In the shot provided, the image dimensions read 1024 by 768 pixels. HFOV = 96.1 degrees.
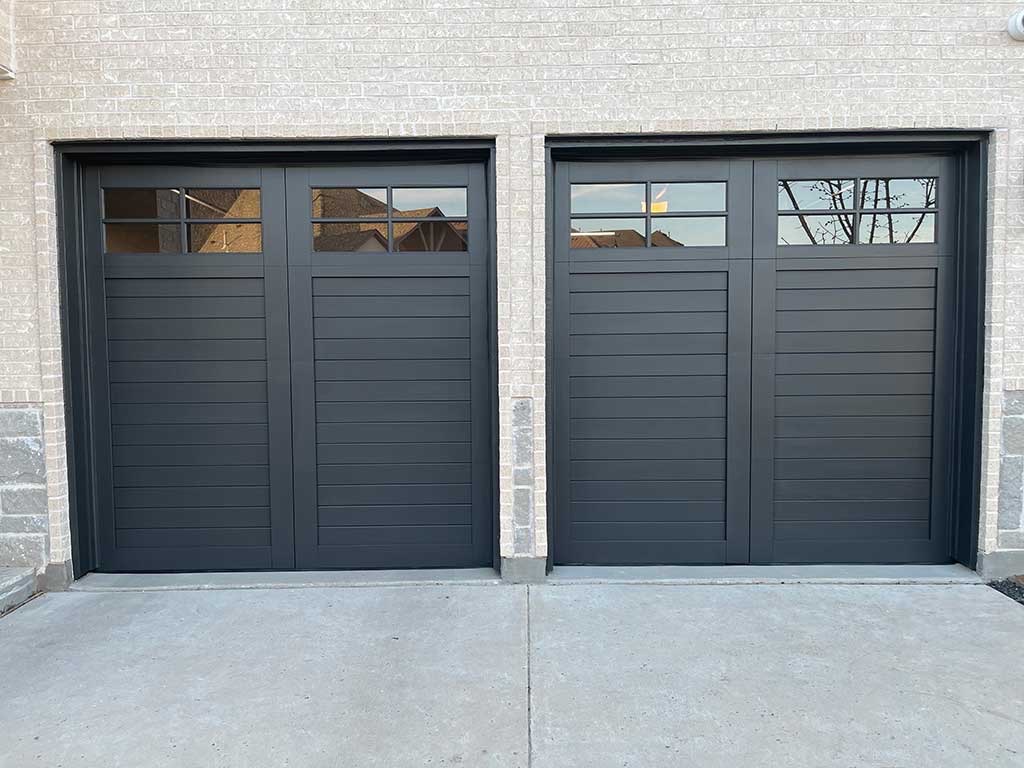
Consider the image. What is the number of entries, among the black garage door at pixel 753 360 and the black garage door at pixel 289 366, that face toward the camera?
2

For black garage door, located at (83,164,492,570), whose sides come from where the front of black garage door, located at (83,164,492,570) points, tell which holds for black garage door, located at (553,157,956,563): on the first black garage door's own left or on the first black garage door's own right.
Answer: on the first black garage door's own left

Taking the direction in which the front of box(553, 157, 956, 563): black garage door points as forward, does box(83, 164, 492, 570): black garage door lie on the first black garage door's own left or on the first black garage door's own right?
on the first black garage door's own right

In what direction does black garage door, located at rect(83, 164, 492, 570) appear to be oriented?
toward the camera
